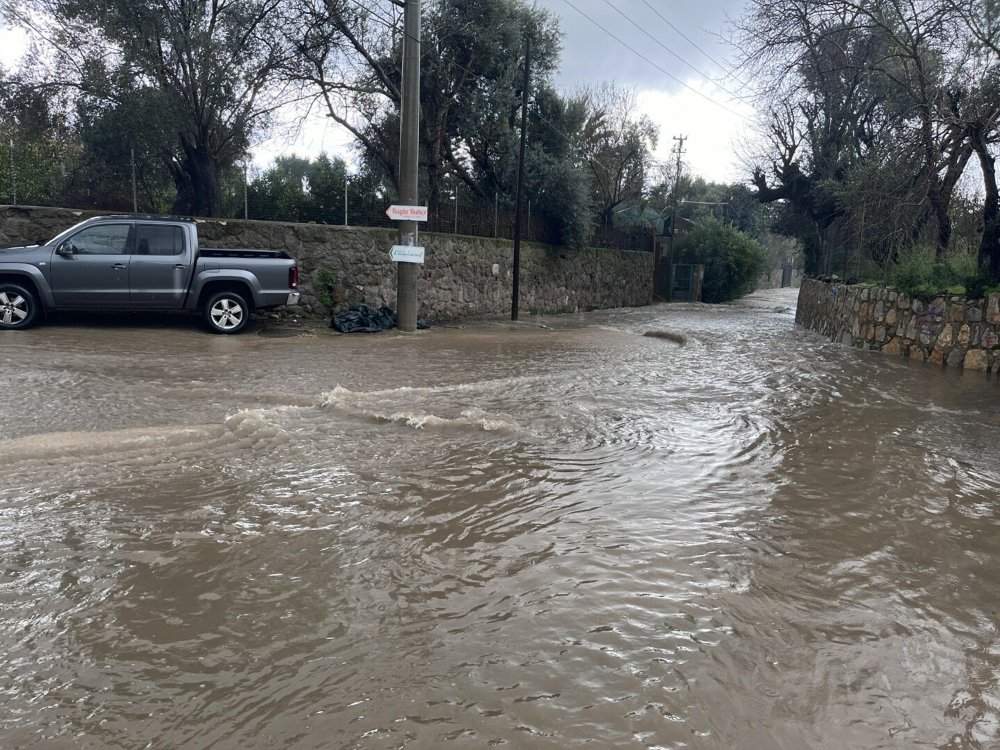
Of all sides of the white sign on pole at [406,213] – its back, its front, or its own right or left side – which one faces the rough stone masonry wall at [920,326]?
left

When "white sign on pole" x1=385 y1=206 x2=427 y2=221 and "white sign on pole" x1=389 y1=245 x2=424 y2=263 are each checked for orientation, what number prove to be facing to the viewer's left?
0

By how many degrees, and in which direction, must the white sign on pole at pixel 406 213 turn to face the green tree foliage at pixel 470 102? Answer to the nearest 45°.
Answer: approximately 180°

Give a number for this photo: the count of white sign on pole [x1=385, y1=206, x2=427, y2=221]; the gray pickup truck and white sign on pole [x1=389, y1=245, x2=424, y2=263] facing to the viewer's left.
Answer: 1

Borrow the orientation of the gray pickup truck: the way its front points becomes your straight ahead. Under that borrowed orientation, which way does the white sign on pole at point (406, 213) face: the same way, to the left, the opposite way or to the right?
to the left

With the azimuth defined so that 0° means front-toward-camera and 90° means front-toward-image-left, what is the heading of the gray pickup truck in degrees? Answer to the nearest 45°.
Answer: approximately 90°

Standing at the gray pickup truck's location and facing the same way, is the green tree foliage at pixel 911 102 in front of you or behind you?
behind

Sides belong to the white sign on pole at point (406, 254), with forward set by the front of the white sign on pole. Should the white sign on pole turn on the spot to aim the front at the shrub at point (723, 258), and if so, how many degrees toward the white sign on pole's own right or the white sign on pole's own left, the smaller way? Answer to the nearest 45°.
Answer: approximately 135° to the white sign on pole's own left

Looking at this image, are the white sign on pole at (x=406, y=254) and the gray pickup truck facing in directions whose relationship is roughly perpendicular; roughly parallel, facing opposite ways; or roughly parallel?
roughly perpendicular

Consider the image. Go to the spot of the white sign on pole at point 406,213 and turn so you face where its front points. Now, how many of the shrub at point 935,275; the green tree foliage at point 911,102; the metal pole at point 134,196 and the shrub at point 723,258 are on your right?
1

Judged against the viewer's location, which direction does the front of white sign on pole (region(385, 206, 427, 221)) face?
facing the viewer

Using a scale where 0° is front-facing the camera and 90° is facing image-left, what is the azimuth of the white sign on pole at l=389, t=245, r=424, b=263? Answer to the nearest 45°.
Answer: approximately 0°
